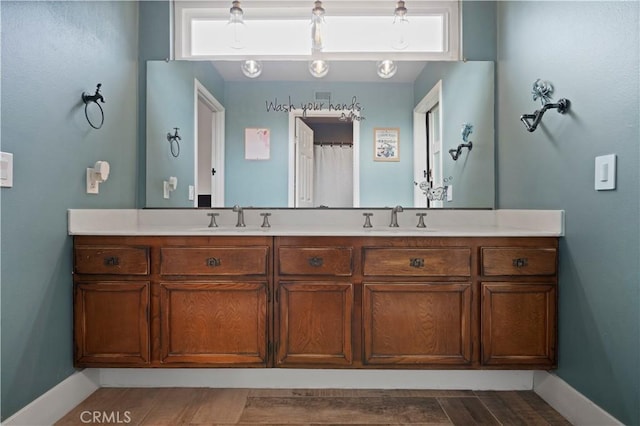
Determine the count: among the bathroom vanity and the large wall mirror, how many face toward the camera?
2

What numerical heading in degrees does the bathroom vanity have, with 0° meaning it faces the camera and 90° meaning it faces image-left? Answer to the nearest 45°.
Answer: approximately 0°

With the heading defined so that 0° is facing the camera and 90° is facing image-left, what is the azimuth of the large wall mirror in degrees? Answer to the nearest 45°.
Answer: approximately 0°

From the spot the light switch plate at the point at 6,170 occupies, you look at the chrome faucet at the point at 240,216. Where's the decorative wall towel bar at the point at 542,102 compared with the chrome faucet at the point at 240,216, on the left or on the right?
right
